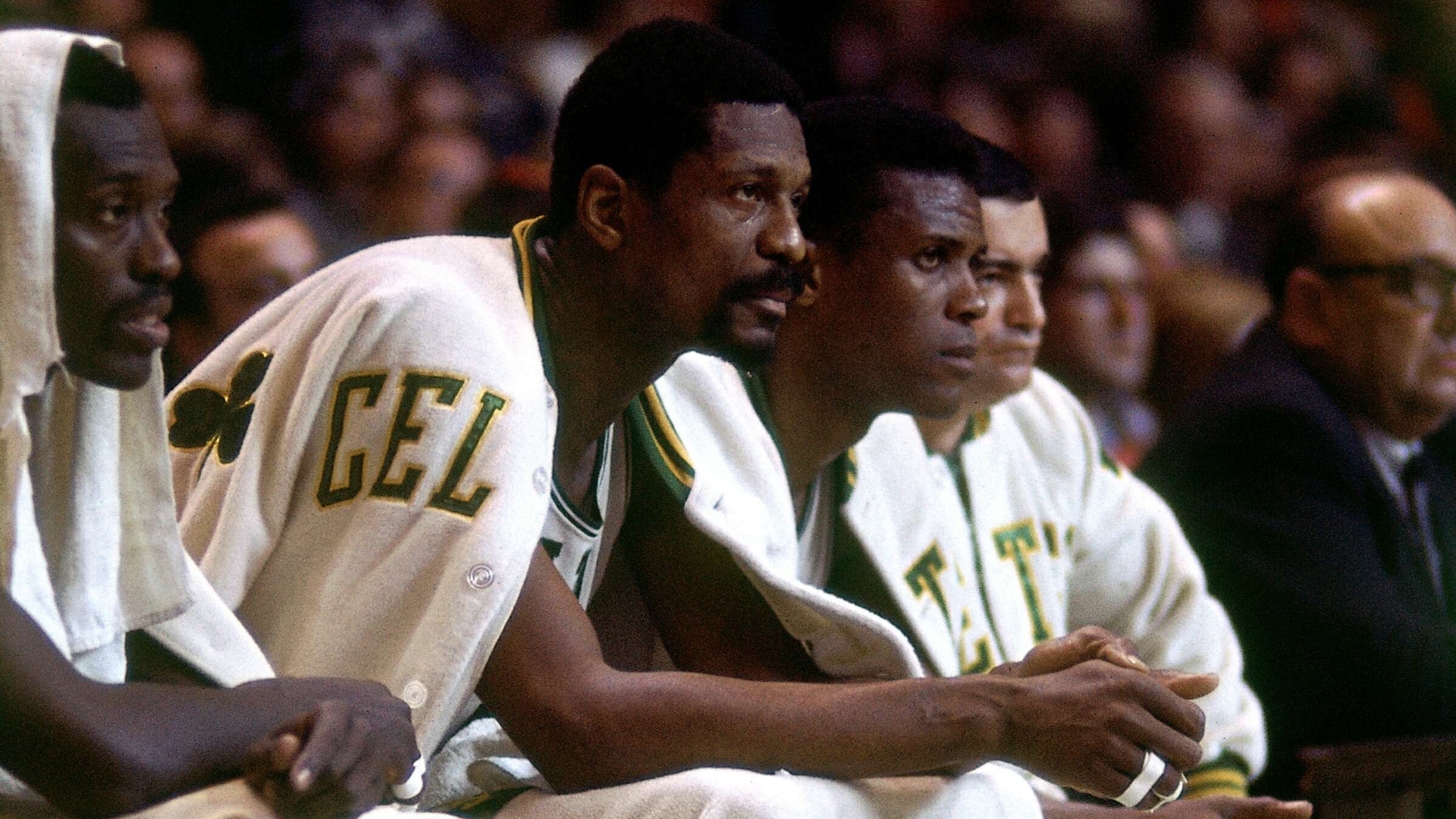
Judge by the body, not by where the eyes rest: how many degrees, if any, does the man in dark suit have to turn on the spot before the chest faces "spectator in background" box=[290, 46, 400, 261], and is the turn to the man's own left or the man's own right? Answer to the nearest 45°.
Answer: approximately 135° to the man's own right

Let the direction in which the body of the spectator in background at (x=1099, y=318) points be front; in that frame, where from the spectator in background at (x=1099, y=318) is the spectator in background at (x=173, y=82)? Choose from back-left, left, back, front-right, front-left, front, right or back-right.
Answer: back-right

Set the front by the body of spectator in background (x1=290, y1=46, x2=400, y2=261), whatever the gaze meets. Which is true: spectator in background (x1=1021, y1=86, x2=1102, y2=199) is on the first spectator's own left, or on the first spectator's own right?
on the first spectator's own left

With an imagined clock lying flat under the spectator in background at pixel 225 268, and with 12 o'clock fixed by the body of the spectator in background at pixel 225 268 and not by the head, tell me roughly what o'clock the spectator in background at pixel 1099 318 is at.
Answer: the spectator in background at pixel 1099 318 is roughly at 10 o'clock from the spectator in background at pixel 225 268.

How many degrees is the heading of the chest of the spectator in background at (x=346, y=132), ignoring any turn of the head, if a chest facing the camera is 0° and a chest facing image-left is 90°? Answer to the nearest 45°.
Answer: approximately 315°

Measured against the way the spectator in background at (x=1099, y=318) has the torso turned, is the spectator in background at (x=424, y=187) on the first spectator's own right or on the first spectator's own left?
on the first spectator's own right
